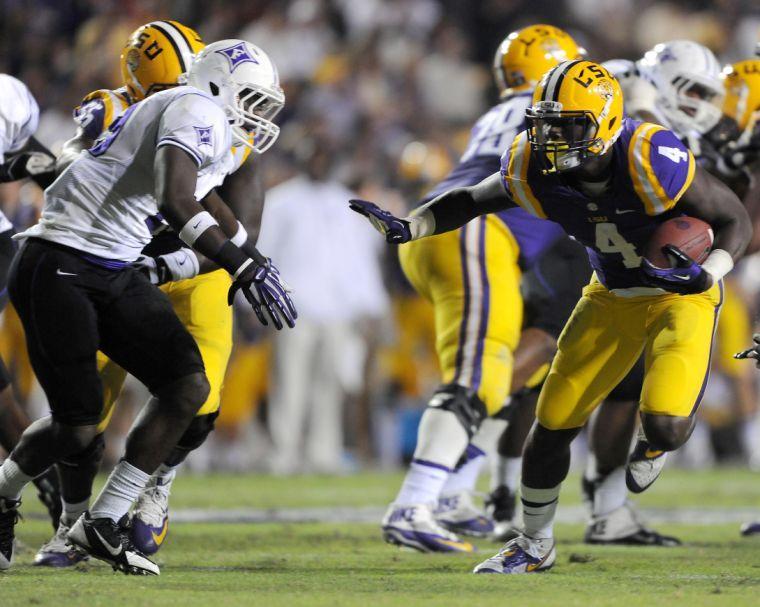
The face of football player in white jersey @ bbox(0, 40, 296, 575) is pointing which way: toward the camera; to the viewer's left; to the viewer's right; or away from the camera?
to the viewer's right

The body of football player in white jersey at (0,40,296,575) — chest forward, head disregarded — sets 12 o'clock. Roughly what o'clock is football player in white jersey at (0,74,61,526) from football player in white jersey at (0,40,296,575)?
football player in white jersey at (0,74,61,526) is roughly at 8 o'clock from football player in white jersey at (0,40,296,575).

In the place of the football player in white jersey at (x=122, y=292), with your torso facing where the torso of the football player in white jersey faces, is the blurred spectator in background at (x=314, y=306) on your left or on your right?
on your left

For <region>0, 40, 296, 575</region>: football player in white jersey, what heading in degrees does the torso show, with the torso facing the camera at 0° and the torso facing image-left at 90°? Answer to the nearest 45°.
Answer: approximately 270°

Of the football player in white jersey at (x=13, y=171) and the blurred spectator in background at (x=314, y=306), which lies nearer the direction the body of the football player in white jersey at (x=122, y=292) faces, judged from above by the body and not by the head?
the blurred spectator in background
